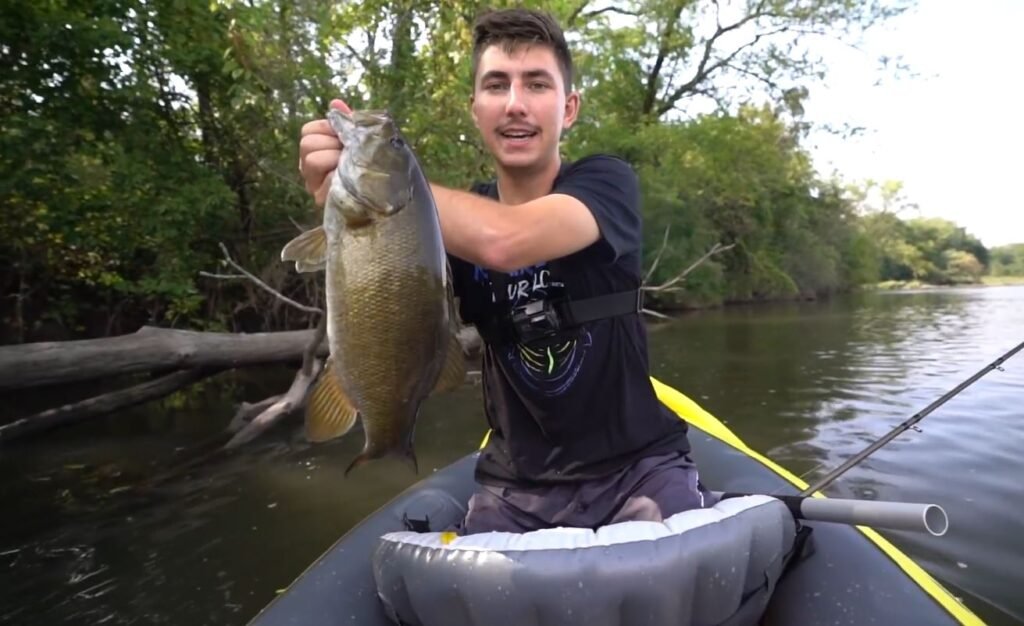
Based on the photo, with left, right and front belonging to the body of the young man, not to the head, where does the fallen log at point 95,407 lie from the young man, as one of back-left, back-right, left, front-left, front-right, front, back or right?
back-right

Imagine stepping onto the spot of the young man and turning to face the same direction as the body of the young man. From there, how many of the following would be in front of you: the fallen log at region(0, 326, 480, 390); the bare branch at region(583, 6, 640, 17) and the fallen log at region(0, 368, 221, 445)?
0

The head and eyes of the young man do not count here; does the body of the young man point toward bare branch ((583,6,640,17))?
no

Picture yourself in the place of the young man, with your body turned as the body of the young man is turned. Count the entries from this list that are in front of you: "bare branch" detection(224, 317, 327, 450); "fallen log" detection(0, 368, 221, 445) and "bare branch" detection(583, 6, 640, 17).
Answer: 0

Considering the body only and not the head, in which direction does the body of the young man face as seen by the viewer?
toward the camera

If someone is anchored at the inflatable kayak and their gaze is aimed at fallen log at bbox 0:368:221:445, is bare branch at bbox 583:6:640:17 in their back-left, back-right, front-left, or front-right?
front-right

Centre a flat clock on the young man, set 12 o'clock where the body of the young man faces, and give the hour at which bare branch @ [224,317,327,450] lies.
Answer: The bare branch is roughly at 5 o'clock from the young man.

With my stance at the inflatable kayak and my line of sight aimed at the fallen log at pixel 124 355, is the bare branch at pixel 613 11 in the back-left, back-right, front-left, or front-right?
front-right

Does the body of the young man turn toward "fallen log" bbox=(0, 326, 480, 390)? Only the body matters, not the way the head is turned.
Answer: no
